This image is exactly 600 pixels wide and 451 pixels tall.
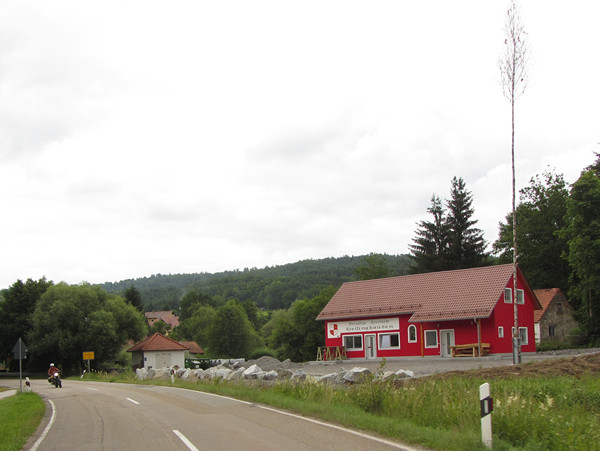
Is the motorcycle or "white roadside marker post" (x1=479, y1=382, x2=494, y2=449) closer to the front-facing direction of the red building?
the motorcycle

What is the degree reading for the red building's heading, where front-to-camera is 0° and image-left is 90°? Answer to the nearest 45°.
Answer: approximately 45°

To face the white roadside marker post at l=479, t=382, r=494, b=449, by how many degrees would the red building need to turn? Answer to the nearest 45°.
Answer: approximately 45° to its left

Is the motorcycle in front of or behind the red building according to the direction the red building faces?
in front

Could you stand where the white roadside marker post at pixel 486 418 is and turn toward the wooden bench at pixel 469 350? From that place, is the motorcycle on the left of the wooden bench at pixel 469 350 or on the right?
left

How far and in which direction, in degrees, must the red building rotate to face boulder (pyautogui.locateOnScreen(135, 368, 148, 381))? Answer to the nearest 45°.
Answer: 0° — it already faces it

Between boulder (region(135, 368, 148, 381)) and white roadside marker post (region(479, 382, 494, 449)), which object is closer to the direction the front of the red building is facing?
the boulder

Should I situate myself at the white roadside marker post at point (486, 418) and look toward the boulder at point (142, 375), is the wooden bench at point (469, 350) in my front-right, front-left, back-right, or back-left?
front-right
